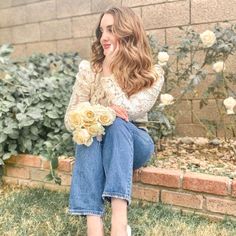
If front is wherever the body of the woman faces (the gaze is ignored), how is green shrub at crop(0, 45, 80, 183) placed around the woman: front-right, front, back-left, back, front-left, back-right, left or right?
right

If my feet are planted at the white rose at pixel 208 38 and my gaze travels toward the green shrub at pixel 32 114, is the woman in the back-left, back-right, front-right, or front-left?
front-left

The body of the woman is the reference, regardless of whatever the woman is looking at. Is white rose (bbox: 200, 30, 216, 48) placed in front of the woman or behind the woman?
behind
